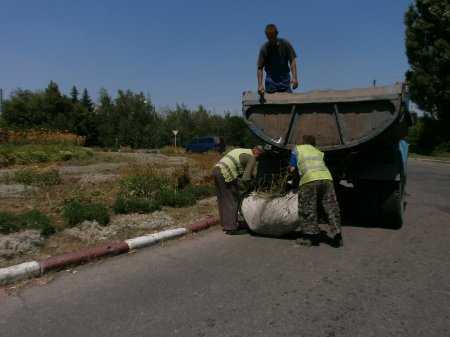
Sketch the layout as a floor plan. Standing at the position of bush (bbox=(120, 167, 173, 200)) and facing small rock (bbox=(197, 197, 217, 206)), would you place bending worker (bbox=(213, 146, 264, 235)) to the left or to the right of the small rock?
right

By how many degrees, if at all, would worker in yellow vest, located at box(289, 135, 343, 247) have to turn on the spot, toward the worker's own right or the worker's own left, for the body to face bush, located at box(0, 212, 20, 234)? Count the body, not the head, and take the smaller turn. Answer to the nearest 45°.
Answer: approximately 45° to the worker's own left

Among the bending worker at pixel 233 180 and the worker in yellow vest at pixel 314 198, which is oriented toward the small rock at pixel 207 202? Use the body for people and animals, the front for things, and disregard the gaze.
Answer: the worker in yellow vest

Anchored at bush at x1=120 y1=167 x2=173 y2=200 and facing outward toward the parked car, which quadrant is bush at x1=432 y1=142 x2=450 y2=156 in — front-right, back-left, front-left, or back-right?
front-right

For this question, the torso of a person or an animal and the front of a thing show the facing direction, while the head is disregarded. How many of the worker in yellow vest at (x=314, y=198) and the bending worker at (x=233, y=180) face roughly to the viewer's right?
1

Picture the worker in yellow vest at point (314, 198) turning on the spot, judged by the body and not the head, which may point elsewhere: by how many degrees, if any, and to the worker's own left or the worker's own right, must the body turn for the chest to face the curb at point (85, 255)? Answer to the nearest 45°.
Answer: approximately 90° to the worker's own left

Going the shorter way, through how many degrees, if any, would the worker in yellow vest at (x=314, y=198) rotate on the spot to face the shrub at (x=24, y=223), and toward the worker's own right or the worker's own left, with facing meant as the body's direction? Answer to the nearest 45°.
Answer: approximately 45° to the worker's own left

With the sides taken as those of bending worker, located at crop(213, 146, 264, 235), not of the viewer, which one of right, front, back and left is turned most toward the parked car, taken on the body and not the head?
left

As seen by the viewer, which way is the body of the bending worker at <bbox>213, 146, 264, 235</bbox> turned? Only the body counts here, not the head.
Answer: to the viewer's right

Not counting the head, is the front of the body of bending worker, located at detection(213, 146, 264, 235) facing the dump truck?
yes

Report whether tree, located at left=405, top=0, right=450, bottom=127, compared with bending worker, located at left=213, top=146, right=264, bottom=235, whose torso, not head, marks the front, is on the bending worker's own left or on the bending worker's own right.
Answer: on the bending worker's own left

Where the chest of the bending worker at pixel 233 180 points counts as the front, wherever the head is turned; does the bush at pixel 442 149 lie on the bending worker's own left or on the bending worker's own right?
on the bending worker's own left

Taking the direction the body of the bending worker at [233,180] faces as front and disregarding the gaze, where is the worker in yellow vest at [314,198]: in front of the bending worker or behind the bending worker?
in front

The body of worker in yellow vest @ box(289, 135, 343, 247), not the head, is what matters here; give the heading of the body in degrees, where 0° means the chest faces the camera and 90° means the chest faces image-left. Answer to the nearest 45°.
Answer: approximately 135°

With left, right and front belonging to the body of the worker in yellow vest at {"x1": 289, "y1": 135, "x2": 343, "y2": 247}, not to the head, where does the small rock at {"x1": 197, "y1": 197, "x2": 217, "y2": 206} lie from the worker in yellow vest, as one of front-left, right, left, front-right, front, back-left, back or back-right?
front
